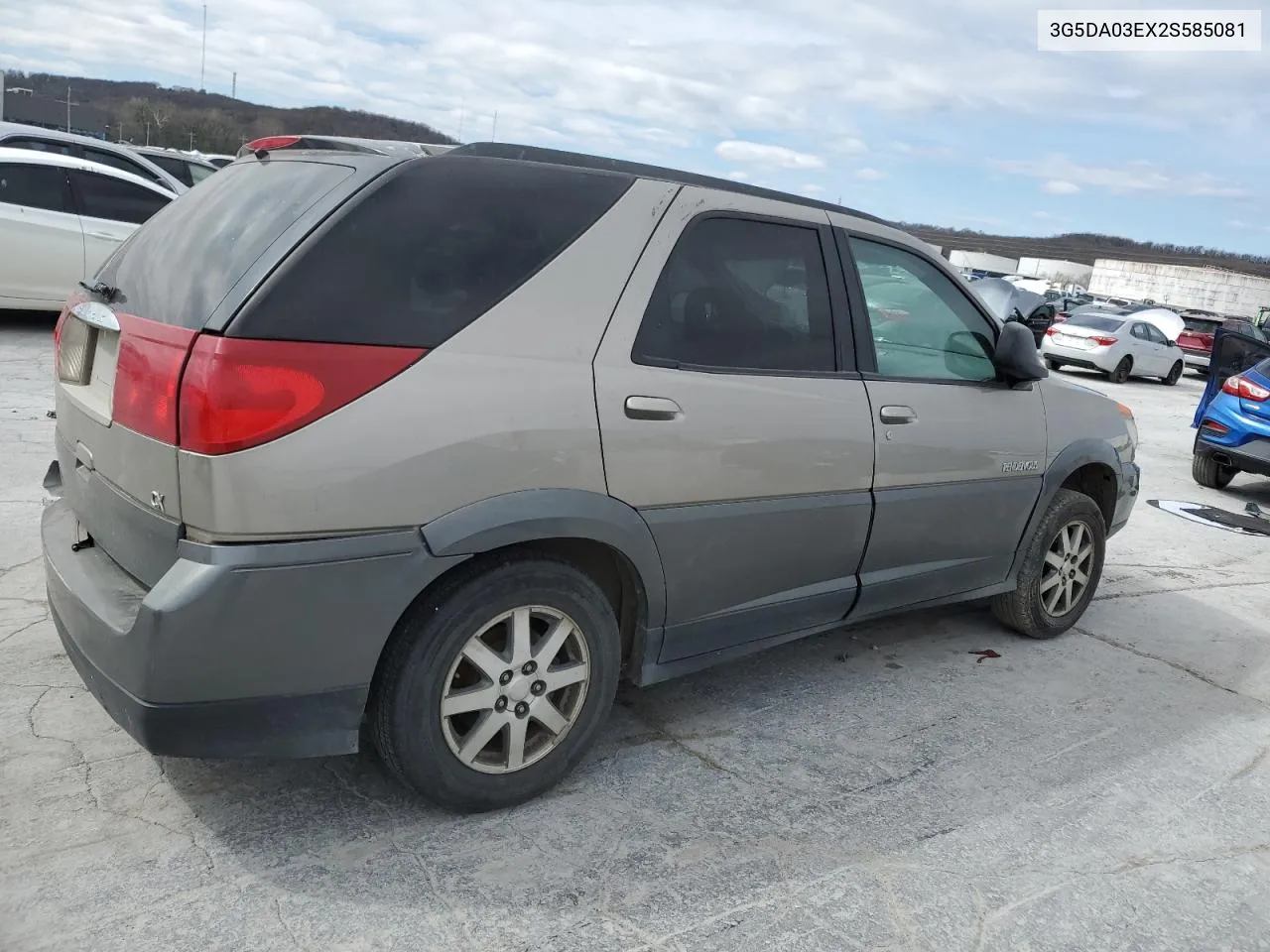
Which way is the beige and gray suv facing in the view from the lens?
facing away from the viewer and to the right of the viewer

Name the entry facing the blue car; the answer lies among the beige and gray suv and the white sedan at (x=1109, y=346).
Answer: the beige and gray suv

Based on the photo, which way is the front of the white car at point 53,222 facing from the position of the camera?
facing to the right of the viewer

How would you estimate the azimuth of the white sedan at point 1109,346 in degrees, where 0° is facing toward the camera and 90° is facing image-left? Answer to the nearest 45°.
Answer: approximately 225°

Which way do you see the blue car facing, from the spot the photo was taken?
facing away from the viewer and to the left of the viewer

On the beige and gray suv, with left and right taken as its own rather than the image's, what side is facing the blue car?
front

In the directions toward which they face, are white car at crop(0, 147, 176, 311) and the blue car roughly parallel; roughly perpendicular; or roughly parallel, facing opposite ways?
roughly perpendicular

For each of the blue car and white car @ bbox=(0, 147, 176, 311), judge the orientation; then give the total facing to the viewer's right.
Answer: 1

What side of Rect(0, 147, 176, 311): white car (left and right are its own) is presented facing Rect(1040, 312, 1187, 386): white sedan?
front

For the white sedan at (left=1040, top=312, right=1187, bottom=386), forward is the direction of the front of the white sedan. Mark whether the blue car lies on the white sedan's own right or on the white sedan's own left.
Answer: on the white sedan's own right

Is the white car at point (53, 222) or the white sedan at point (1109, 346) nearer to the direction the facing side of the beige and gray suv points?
the white sedan

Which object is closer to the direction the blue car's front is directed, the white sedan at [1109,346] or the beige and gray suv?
the white sedan

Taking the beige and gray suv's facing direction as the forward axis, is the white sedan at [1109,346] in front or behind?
in front

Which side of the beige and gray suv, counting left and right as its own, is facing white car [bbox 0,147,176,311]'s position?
left

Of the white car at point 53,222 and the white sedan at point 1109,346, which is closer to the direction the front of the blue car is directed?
the white sedan
